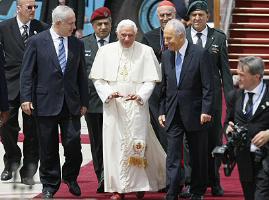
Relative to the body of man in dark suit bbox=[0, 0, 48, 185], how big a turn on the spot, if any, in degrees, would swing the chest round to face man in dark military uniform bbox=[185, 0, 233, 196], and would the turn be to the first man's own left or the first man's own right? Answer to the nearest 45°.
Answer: approximately 90° to the first man's own left

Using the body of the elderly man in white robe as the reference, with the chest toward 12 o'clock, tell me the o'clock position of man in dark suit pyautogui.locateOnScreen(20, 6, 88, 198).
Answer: The man in dark suit is roughly at 3 o'clock from the elderly man in white robe.
